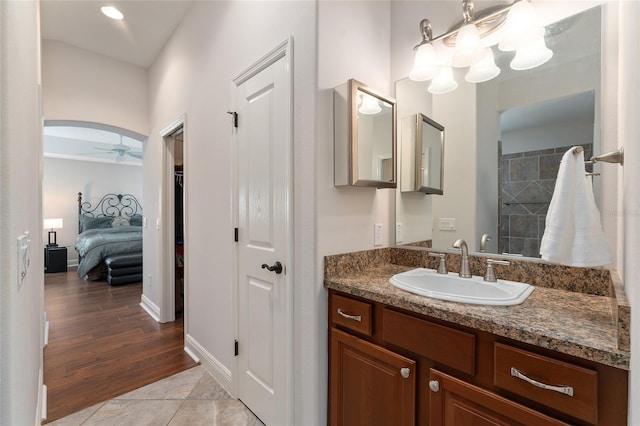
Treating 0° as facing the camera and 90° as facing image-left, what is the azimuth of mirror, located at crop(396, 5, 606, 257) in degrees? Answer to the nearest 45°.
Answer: approximately 45°

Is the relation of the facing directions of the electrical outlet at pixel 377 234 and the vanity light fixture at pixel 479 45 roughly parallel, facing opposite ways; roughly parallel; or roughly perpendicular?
roughly perpendicular

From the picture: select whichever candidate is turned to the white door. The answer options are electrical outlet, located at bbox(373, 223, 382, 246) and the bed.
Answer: the bed

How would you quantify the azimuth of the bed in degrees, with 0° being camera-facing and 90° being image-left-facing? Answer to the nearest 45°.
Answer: approximately 0°

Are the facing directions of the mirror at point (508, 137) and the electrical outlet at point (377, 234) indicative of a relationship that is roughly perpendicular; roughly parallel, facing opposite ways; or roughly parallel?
roughly perpendicular

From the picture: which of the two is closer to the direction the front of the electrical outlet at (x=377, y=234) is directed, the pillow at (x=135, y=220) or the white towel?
the white towel

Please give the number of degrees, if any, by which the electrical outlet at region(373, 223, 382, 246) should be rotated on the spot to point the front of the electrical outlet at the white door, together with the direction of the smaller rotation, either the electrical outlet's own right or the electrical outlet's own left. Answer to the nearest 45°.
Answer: approximately 135° to the electrical outlet's own right

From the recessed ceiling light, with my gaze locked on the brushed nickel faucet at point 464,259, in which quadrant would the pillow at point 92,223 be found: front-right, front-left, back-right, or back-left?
back-left

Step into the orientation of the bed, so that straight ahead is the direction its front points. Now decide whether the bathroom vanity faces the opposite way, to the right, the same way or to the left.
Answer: to the right
